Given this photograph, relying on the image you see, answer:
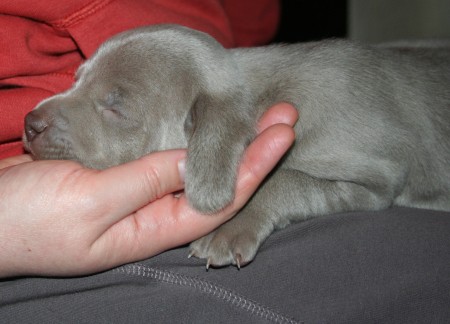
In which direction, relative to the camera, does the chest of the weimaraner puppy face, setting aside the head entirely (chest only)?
to the viewer's left
